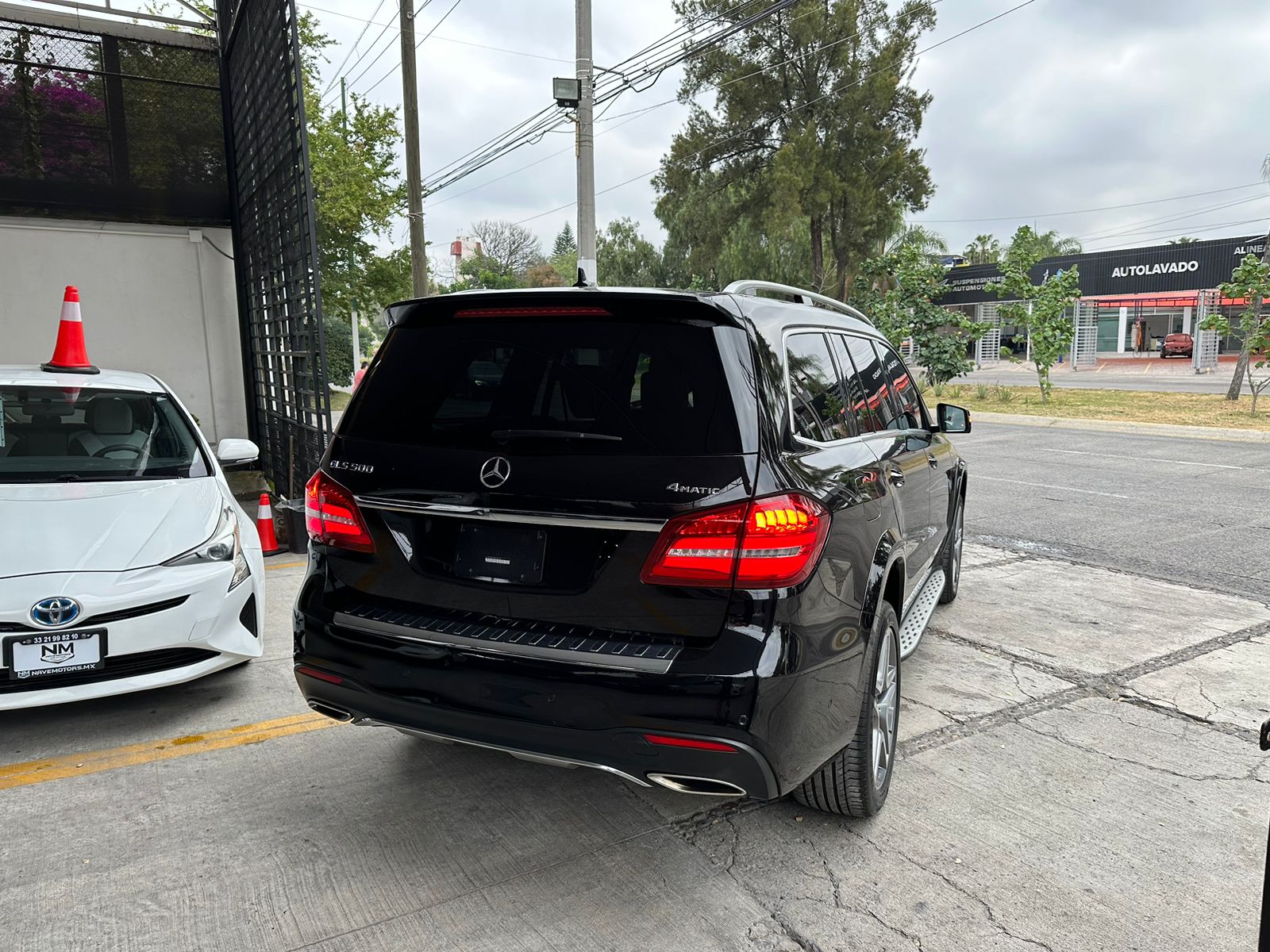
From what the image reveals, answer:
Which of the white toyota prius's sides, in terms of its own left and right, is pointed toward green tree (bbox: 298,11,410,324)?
back

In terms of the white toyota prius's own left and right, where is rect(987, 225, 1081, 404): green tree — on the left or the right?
on its left

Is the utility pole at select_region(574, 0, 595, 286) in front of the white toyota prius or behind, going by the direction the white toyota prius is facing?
behind

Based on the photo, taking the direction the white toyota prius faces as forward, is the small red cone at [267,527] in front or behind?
behind

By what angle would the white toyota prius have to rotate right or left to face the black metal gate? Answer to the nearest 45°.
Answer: approximately 180°

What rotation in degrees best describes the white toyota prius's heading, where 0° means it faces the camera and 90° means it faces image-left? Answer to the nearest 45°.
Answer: approximately 0°

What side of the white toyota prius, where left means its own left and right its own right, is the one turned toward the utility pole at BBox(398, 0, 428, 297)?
back

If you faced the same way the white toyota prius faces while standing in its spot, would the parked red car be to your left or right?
on your left

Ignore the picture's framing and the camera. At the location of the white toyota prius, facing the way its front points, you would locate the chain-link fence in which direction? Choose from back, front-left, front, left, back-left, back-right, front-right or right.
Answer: back

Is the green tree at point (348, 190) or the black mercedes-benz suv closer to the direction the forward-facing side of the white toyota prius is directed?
the black mercedes-benz suv
